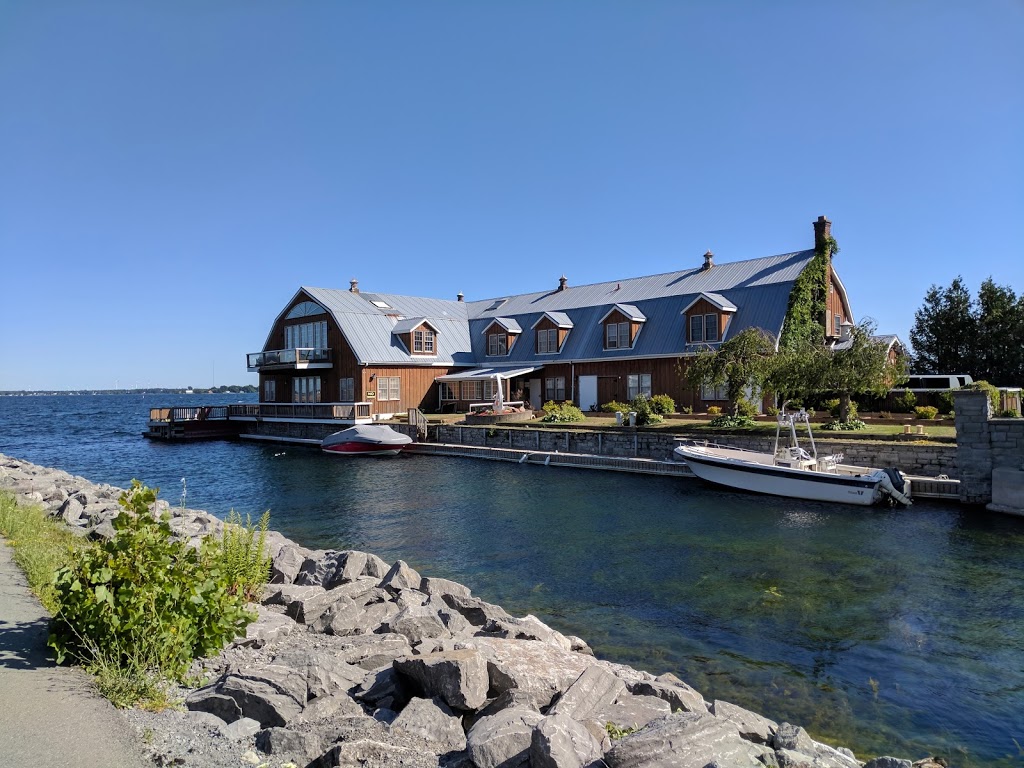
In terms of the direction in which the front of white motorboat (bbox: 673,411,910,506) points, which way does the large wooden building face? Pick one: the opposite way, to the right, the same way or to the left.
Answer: to the left

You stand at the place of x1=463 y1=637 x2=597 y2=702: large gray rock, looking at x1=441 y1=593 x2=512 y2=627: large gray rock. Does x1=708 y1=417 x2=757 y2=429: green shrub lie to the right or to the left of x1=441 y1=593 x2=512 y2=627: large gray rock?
right

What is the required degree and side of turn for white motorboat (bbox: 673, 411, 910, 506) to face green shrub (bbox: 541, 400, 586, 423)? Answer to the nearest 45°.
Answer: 0° — it already faces it

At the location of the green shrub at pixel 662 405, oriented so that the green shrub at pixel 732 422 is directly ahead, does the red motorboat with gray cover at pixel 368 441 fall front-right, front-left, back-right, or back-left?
back-right

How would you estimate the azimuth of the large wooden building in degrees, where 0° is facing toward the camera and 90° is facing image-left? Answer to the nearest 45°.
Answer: approximately 45°

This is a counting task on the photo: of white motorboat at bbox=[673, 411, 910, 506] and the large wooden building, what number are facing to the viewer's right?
0

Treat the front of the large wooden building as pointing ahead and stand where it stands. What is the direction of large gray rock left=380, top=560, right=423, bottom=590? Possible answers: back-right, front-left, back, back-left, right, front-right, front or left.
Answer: front-left

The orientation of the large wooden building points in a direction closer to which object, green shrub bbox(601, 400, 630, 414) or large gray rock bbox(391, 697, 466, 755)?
the large gray rock

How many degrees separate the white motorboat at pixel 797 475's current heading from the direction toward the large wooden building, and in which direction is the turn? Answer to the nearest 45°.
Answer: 0° — it already faces it

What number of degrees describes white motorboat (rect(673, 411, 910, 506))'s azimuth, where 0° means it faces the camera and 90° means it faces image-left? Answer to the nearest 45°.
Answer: approximately 135°

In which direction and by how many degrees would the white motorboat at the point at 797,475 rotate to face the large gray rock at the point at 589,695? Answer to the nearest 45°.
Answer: approximately 135° to its left

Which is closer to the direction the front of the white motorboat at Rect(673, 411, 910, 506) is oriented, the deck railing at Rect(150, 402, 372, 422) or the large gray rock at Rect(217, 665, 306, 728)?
the deck railing

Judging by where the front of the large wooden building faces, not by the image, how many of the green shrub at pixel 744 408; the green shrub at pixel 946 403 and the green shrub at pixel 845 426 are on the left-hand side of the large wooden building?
3
